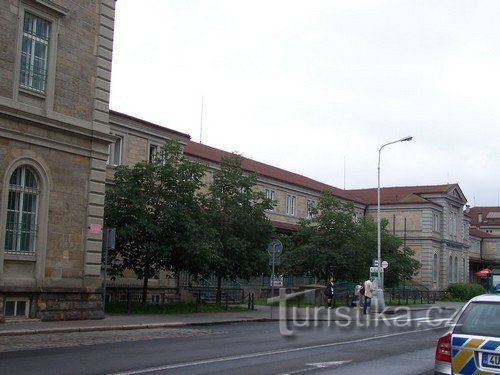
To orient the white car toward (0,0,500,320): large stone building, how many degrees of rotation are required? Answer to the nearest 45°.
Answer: approximately 45° to its left

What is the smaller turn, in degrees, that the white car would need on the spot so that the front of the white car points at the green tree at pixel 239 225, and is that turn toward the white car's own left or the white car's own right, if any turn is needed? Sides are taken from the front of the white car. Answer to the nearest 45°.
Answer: approximately 45° to the white car's own left

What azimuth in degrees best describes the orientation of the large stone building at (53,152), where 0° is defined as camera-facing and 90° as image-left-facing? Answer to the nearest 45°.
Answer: approximately 315°

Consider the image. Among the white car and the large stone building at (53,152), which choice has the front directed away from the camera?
the white car

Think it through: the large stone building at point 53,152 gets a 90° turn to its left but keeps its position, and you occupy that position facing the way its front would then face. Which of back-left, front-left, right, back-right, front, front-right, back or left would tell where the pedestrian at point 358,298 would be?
front

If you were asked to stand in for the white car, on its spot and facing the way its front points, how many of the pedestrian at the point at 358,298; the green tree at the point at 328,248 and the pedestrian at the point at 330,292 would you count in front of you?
3

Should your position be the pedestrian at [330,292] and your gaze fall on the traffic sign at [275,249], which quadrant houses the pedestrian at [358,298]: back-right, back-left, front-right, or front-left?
back-left

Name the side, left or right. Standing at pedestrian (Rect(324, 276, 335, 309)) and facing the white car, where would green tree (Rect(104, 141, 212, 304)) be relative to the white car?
right

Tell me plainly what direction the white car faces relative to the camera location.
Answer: facing away from the viewer

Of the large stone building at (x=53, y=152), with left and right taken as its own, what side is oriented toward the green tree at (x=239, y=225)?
left
